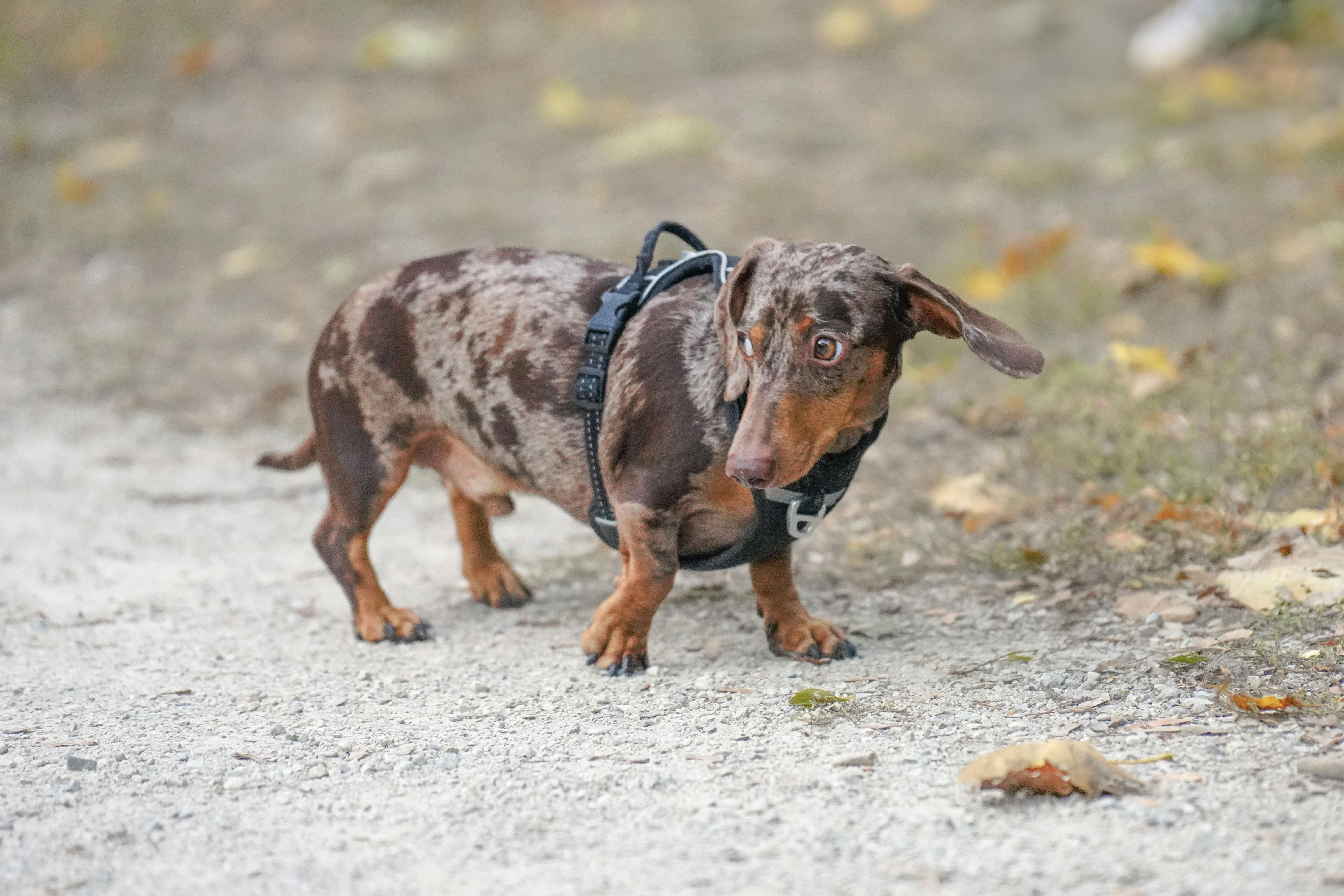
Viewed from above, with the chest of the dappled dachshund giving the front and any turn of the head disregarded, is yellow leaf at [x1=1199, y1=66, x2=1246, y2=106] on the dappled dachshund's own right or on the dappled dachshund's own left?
on the dappled dachshund's own left

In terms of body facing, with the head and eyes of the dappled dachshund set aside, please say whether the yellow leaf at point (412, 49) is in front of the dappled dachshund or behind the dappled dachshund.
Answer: behind

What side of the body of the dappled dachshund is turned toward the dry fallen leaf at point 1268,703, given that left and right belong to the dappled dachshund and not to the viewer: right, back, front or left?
front

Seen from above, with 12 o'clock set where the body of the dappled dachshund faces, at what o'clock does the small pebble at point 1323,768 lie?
The small pebble is roughly at 12 o'clock from the dappled dachshund.

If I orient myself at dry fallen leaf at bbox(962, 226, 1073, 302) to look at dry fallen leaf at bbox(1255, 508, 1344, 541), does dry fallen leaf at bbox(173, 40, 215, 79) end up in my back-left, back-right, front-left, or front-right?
back-right

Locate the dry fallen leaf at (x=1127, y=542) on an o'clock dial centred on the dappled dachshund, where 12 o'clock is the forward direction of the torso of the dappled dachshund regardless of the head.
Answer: The dry fallen leaf is roughly at 10 o'clock from the dappled dachshund.

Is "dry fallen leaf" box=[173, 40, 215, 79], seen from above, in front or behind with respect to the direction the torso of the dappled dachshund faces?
behind

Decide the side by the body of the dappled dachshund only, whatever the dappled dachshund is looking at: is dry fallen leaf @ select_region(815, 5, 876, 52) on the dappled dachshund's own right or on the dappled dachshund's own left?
on the dappled dachshund's own left

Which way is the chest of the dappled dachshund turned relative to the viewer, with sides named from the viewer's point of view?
facing the viewer and to the right of the viewer
